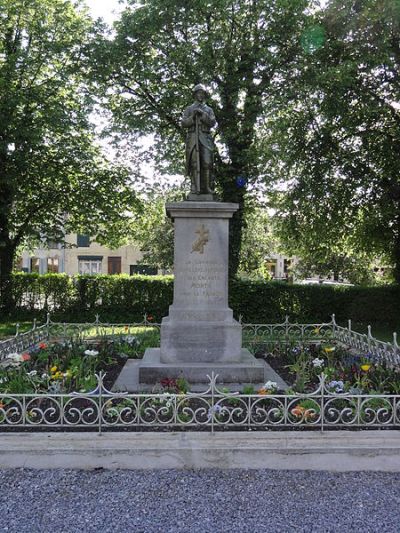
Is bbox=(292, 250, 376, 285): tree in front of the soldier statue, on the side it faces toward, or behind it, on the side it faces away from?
behind

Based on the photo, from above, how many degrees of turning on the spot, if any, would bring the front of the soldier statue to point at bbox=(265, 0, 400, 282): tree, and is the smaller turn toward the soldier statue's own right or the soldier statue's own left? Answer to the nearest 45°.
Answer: approximately 135° to the soldier statue's own left

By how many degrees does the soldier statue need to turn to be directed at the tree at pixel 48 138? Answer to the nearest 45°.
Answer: approximately 135° to its right

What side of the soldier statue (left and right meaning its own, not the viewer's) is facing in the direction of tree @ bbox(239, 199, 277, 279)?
back

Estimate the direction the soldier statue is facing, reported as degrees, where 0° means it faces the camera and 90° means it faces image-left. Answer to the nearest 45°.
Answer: approximately 0°

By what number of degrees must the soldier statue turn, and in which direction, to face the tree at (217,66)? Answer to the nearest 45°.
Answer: approximately 180°

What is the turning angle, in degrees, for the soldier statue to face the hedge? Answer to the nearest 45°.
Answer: approximately 180°

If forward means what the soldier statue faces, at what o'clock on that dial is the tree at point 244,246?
The tree is roughly at 6 o'clock from the soldier statue.
